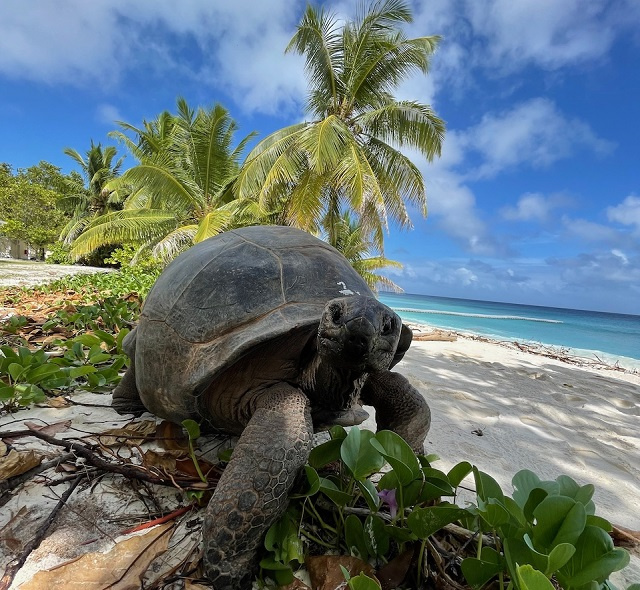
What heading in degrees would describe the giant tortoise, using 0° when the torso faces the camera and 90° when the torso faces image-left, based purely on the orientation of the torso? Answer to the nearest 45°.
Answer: approximately 315°

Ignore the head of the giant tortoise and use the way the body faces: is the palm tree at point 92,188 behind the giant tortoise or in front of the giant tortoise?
behind

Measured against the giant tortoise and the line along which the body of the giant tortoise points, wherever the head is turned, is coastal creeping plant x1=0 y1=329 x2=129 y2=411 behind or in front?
behind

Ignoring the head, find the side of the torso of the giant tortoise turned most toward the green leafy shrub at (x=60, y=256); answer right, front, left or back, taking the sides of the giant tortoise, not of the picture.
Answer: back

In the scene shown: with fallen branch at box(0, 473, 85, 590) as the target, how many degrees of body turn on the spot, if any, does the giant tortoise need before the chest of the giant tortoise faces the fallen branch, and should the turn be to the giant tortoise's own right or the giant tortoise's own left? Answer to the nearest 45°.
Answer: approximately 90° to the giant tortoise's own right

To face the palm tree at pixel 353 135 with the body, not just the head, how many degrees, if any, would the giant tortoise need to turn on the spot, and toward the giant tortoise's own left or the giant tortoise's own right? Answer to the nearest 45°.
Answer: approximately 135° to the giant tortoise's own left

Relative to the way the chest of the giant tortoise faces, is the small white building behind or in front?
behind

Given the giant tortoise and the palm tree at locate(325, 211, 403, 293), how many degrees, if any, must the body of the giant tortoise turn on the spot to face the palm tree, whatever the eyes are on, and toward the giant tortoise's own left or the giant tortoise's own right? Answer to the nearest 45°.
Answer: approximately 135° to the giant tortoise's own left

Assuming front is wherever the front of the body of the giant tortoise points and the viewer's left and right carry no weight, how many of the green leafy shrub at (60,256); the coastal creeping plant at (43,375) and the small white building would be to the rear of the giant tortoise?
3
